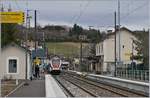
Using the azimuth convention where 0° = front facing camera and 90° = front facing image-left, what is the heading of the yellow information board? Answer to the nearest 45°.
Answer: approximately 0°
